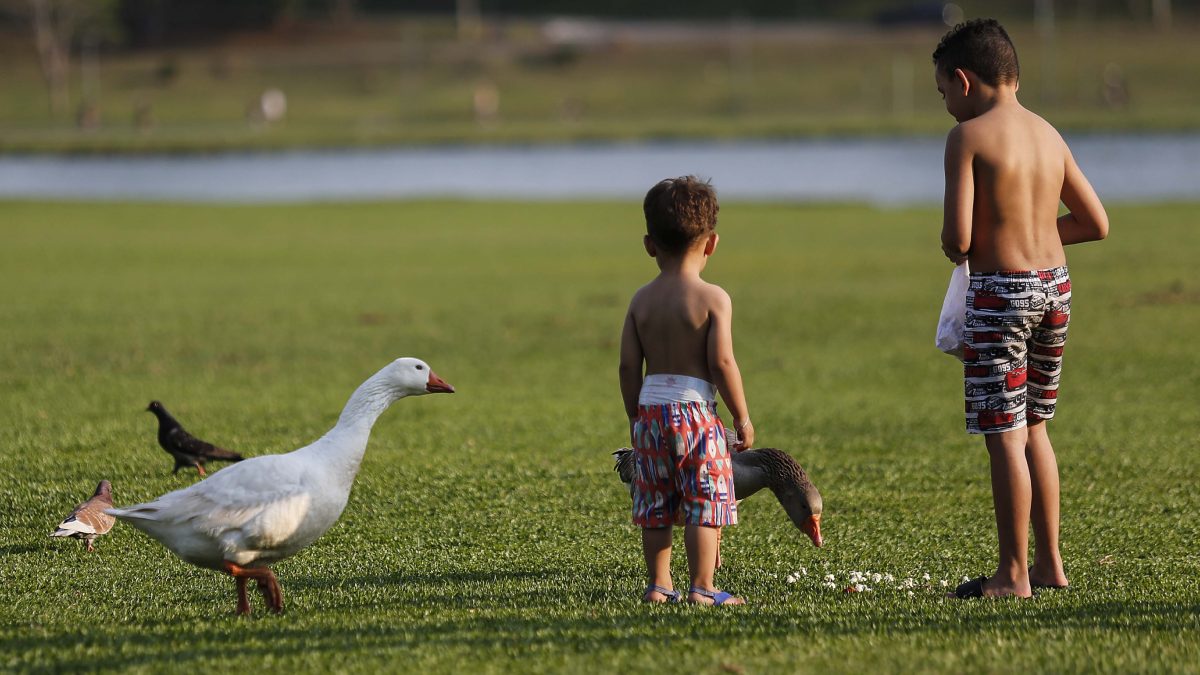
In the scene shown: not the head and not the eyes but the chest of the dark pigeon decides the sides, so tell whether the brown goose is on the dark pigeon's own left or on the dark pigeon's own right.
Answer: on the dark pigeon's own left

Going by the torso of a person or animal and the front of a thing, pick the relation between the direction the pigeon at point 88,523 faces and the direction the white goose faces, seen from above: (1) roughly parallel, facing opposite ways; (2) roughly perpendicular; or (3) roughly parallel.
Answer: roughly parallel

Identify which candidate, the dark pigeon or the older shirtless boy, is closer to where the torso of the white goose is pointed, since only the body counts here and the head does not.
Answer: the older shirtless boy

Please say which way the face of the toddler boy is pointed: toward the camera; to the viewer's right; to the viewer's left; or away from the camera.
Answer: away from the camera

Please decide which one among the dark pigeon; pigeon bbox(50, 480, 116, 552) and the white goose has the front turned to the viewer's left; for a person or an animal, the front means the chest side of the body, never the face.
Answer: the dark pigeon

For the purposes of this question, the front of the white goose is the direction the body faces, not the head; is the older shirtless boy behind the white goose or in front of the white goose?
in front

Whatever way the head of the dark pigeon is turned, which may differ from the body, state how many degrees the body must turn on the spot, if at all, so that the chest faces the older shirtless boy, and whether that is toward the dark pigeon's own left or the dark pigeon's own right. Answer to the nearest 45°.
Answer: approximately 135° to the dark pigeon's own left

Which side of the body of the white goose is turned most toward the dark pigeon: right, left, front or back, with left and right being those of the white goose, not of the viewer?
left

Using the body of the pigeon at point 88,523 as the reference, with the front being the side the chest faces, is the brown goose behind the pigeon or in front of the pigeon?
in front

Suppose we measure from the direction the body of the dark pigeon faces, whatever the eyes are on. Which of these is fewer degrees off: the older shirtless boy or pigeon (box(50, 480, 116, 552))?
the pigeon

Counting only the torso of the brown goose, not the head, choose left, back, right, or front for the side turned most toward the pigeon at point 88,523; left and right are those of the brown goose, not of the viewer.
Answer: back

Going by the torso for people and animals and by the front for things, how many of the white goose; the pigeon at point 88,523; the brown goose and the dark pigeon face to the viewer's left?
1

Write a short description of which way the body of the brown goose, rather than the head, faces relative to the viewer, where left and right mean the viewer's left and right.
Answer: facing to the right of the viewer

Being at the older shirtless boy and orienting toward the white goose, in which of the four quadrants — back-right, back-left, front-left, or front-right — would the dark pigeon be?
front-right

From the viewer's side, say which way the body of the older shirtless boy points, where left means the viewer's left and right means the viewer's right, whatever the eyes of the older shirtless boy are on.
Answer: facing away from the viewer and to the left of the viewer

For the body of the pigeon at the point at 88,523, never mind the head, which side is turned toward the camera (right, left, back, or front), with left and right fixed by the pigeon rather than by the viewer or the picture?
right

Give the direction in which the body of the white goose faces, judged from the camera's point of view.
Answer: to the viewer's right

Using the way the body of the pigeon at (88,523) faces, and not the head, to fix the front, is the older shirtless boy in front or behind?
in front

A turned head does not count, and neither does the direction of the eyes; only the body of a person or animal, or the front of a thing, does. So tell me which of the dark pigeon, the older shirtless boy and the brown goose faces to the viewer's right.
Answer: the brown goose
